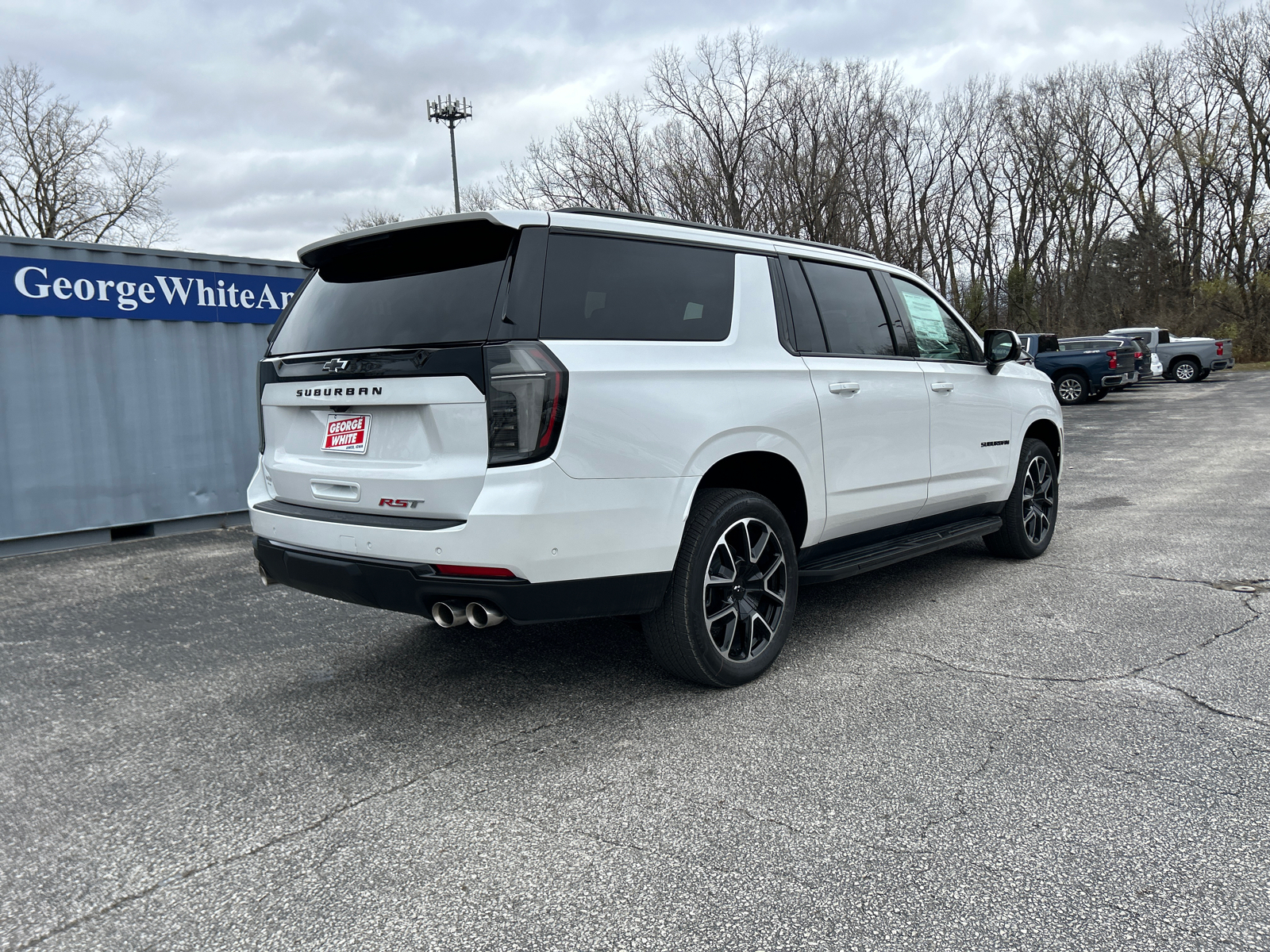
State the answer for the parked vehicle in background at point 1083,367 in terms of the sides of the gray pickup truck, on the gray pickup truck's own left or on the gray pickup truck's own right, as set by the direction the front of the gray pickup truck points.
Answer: on the gray pickup truck's own left

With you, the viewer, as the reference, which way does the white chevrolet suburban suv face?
facing away from the viewer and to the right of the viewer

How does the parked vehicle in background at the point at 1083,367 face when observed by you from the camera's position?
facing away from the viewer and to the left of the viewer

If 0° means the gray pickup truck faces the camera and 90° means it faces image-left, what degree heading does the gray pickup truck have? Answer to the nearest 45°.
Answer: approximately 135°

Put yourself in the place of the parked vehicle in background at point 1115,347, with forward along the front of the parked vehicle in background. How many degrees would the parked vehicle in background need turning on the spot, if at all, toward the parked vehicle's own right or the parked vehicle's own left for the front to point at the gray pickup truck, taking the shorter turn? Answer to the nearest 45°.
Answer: approximately 45° to the parked vehicle's own right

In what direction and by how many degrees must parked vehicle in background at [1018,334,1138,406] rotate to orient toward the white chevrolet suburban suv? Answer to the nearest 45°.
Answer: approximately 135° to its left

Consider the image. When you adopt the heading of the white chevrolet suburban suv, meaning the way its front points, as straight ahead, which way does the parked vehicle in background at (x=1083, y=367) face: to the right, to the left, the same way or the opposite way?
to the left

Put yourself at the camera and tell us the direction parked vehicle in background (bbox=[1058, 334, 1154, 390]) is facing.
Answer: facing away from the viewer and to the left of the viewer
